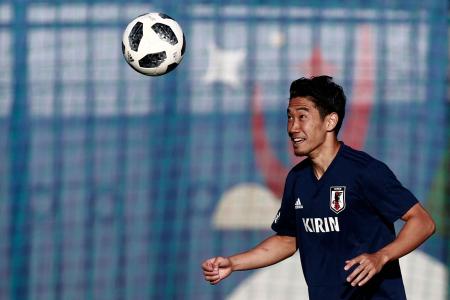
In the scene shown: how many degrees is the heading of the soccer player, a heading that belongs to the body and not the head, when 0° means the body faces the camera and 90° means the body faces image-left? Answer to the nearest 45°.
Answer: approximately 45°

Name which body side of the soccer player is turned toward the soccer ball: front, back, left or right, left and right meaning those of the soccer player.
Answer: right
